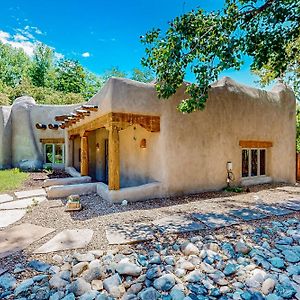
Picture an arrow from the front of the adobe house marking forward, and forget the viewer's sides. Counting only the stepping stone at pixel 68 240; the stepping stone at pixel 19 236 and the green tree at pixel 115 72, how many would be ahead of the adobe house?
2

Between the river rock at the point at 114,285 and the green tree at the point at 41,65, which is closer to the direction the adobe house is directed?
the river rock

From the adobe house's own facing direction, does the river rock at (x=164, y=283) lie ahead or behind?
ahead

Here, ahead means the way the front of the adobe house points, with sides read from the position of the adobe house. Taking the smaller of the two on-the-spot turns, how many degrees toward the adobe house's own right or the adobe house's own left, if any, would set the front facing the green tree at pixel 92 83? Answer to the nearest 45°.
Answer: approximately 135° to the adobe house's own right

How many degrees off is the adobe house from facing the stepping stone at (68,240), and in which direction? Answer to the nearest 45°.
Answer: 0° — it already faces it

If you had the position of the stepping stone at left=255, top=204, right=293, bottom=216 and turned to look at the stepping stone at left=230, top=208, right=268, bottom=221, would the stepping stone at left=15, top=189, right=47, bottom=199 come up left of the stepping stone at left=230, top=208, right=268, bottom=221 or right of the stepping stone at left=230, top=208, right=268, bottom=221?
right

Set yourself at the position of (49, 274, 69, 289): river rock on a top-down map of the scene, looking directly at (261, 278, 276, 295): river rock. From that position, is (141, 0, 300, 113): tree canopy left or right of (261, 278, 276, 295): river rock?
left

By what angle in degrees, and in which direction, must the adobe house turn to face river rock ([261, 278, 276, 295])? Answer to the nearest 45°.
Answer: approximately 45° to its left

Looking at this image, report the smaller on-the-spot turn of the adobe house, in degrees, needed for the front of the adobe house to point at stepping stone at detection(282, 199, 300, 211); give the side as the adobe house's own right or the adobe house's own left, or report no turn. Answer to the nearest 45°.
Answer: approximately 90° to the adobe house's own left

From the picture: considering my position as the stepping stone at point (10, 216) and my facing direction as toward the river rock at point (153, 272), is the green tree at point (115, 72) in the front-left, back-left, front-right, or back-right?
back-left

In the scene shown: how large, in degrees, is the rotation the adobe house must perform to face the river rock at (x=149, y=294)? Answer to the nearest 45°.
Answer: approximately 45° to its left

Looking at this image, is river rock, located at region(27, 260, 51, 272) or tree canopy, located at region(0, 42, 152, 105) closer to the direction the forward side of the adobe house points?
the river rock

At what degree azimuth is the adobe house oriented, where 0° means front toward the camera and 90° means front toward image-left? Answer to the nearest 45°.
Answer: approximately 45°
